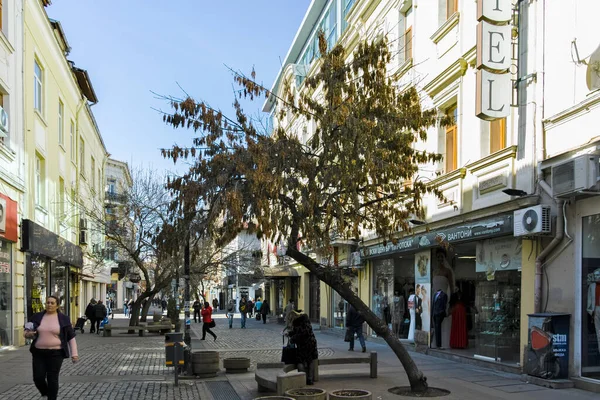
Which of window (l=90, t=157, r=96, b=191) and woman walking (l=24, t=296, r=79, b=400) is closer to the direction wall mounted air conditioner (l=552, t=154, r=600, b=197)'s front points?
the woman walking

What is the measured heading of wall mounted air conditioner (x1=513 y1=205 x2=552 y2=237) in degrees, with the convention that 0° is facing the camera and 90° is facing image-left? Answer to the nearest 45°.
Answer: approximately 45°
